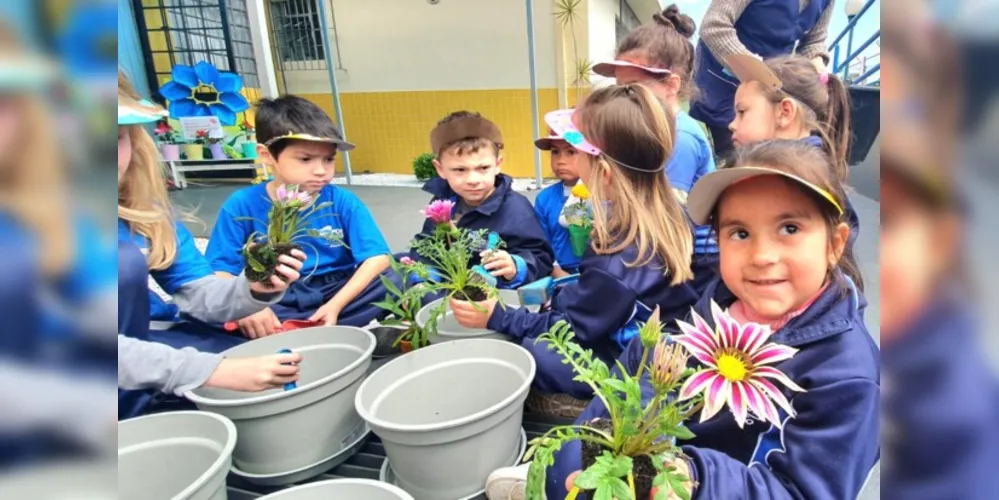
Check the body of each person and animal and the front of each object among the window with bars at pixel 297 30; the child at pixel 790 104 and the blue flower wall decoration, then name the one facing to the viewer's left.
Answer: the child

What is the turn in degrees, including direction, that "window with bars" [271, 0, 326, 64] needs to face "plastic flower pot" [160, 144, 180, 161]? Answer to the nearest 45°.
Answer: approximately 45° to its right

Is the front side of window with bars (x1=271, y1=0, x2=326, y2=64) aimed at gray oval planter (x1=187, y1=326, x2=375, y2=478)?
yes

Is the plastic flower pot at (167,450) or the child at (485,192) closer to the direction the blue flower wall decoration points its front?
the plastic flower pot

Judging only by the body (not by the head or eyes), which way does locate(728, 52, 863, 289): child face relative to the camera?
to the viewer's left

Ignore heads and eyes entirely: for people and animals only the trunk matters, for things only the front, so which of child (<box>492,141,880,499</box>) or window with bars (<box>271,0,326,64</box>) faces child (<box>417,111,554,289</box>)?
the window with bars

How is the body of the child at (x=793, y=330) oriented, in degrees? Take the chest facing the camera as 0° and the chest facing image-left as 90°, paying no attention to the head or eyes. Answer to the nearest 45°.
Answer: approximately 45°

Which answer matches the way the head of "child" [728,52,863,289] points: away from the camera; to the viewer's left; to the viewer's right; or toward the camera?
to the viewer's left

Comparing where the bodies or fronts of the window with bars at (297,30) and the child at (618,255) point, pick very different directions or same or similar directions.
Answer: very different directions

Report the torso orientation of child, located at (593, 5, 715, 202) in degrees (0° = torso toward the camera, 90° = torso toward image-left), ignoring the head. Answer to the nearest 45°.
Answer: approximately 90°

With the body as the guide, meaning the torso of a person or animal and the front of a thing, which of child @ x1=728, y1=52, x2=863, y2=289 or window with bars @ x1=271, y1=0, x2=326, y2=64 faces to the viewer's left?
the child
